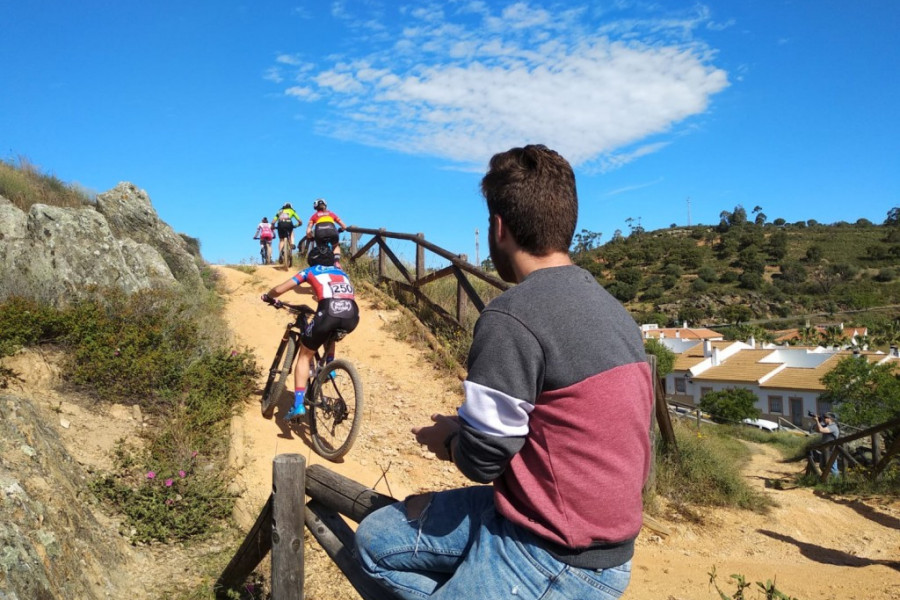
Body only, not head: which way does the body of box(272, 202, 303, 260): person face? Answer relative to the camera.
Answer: away from the camera

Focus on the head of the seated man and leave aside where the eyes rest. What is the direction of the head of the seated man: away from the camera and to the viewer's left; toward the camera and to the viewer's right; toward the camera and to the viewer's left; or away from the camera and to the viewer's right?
away from the camera and to the viewer's left

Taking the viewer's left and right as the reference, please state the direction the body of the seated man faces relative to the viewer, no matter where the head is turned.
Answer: facing away from the viewer and to the left of the viewer

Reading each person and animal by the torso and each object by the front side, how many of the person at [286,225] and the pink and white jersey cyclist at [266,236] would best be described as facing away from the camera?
2

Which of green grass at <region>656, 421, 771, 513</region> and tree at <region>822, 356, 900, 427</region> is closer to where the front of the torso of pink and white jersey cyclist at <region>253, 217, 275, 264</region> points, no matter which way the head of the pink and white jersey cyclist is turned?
the tree

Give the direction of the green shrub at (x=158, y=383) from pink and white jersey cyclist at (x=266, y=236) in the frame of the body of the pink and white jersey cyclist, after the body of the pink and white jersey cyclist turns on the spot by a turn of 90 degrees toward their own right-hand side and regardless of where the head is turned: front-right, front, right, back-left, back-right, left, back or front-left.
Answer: right

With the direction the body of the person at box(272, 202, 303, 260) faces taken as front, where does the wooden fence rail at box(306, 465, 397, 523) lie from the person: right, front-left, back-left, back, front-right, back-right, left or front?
back

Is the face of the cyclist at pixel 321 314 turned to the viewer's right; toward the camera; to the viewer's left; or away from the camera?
away from the camera

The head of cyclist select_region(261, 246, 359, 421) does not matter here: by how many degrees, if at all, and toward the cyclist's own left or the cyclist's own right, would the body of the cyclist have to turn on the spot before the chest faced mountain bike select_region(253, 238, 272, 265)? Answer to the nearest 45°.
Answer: approximately 45° to the cyclist's own right

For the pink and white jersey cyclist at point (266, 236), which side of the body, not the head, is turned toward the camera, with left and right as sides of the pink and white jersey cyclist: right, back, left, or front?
back

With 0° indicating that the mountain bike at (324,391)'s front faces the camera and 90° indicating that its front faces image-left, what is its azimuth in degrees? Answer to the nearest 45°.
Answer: approximately 135°

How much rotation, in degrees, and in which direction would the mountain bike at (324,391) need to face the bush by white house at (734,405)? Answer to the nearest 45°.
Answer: approximately 90° to its right
